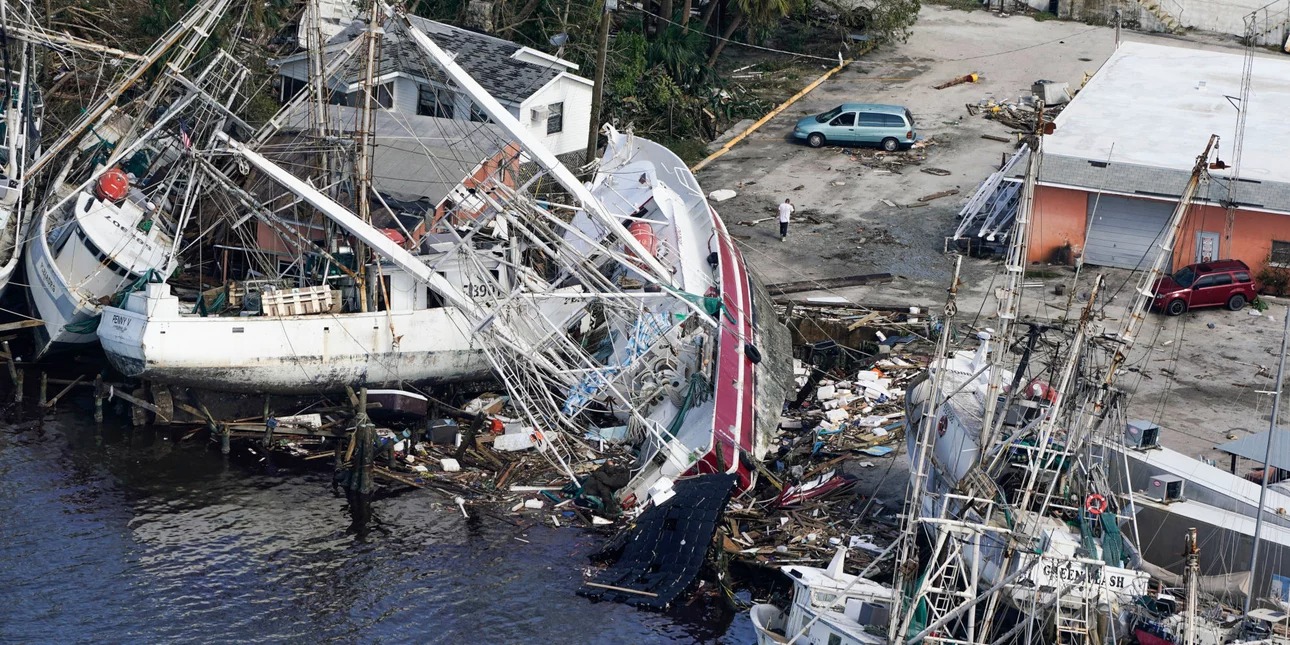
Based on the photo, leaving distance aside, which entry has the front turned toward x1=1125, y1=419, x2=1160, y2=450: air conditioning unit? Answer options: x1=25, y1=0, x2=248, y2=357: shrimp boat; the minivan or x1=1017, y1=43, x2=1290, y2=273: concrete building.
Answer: the concrete building

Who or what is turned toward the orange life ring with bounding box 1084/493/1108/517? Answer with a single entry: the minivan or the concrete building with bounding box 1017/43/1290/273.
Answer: the concrete building

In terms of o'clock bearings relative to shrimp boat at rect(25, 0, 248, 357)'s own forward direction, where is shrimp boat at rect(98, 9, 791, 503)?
shrimp boat at rect(98, 9, 791, 503) is roughly at 9 o'clock from shrimp boat at rect(25, 0, 248, 357).

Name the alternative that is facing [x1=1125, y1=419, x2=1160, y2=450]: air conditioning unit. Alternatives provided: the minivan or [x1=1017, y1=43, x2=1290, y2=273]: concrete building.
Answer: the concrete building

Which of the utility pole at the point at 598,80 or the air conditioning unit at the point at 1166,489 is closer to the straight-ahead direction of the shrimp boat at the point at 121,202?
the air conditioning unit

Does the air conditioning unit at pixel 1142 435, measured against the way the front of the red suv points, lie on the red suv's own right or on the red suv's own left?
on the red suv's own left

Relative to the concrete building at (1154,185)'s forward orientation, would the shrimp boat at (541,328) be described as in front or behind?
in front

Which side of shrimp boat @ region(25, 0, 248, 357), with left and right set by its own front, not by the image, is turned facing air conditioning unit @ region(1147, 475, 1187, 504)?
left

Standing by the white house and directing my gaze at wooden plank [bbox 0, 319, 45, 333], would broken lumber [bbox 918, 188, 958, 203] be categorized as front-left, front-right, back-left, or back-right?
back-left

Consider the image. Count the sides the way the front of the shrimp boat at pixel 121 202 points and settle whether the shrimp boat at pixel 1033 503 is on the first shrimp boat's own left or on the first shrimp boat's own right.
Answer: on the first shrimp boat's own left
